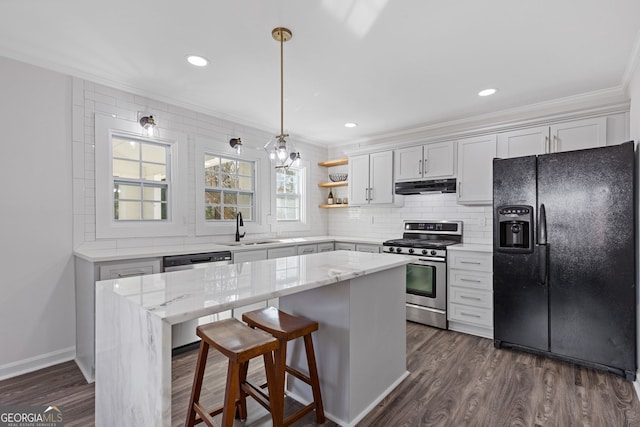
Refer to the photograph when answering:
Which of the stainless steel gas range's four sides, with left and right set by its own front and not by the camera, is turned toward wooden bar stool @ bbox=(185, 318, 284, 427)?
front

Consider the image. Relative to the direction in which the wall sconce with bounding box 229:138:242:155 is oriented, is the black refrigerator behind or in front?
in front

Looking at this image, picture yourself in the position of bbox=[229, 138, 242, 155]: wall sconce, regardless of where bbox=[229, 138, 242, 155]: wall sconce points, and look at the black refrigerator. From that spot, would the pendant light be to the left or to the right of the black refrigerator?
right

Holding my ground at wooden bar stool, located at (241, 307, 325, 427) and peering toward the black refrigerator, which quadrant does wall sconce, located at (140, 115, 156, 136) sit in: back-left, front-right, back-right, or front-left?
back-left

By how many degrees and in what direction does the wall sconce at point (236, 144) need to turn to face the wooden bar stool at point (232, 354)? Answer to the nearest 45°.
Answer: approximately 45° to its right

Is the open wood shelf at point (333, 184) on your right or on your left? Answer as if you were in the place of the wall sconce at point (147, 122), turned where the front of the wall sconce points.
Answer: on your left

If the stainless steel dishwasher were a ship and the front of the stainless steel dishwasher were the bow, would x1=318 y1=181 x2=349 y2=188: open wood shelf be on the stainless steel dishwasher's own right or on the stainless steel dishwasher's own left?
on the stainless steel dishwasher's own left

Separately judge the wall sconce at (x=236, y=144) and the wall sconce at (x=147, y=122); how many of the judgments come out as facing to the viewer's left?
0

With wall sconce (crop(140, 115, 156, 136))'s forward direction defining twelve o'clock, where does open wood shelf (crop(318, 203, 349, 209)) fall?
The open wood shelf is roughly at 10 o'clock from the wall sconce.

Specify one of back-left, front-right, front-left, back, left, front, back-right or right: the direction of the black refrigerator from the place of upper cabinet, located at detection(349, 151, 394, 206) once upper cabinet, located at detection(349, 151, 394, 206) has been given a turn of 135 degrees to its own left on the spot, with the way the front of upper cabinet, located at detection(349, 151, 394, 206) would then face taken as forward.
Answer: front-right

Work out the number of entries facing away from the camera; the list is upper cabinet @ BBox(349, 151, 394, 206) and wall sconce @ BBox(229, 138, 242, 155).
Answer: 0

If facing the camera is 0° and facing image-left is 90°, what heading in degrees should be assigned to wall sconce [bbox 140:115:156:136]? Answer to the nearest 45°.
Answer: approximately 315°
